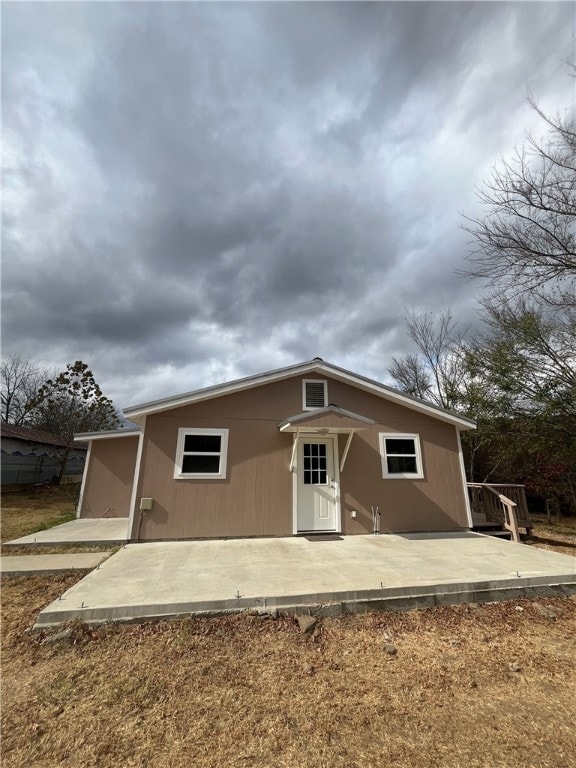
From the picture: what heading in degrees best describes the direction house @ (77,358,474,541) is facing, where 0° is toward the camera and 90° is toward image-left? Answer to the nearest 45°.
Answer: approximately 0°

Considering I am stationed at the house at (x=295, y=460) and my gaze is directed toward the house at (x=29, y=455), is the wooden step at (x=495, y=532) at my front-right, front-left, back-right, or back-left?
back-right

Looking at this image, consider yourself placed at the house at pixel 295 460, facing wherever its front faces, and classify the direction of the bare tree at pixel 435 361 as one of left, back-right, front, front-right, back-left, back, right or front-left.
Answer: back-left

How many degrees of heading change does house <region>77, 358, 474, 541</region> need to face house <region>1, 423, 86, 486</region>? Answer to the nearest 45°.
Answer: approximately 135° to its right

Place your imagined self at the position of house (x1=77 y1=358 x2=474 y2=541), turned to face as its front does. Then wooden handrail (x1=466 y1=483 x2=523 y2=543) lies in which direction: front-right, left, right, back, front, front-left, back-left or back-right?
left

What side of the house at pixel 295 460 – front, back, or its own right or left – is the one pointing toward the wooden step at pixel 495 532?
left
